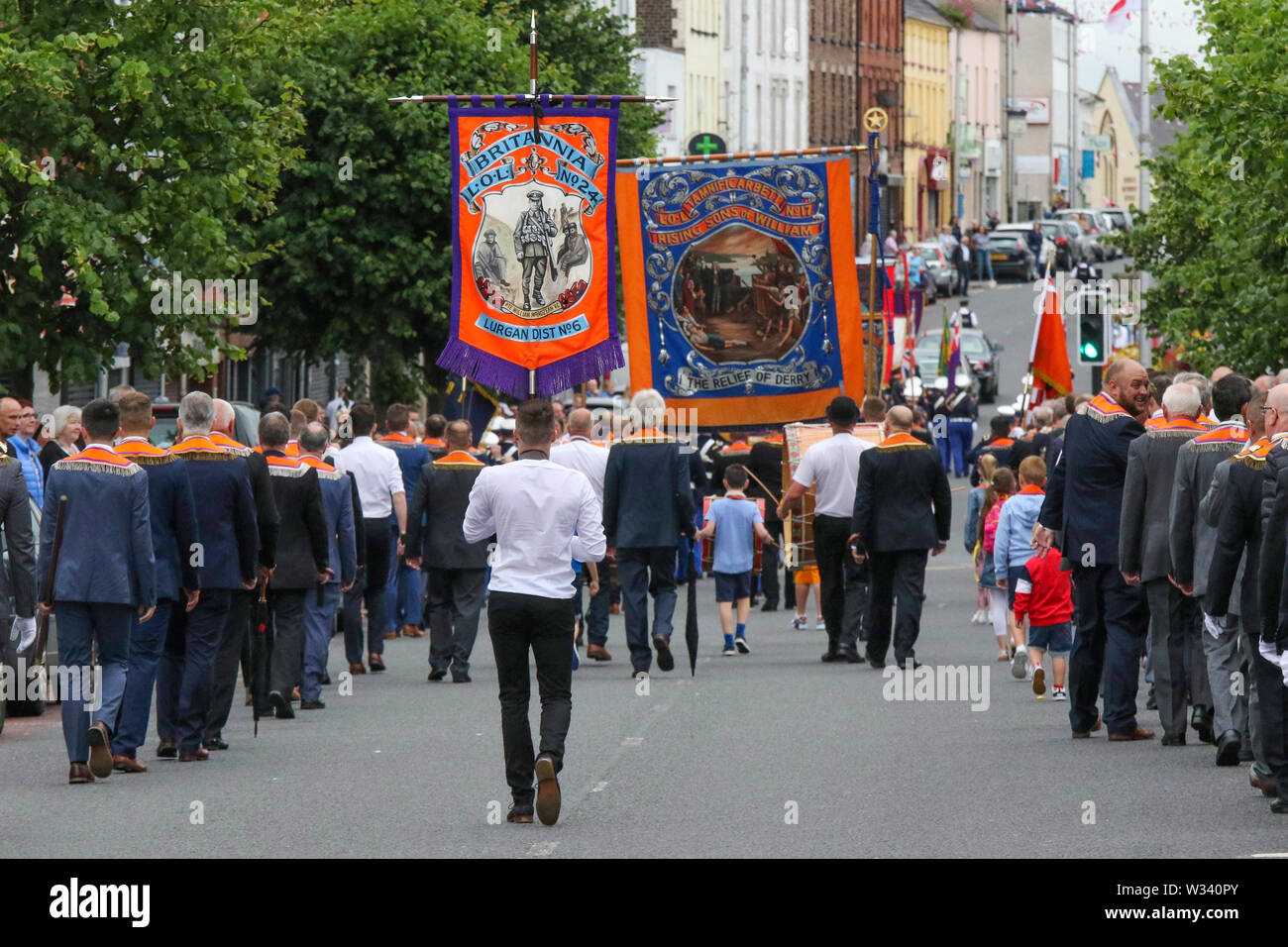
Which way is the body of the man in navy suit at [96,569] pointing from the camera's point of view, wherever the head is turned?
away from the camera

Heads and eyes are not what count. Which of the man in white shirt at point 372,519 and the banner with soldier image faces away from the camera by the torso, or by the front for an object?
the man in white shirt

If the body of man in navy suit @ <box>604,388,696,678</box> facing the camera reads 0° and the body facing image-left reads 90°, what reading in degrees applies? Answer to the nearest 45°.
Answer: approximately 180°

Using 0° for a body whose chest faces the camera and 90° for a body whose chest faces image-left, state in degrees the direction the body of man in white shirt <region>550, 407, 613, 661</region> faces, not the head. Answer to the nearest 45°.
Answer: approximately 180°

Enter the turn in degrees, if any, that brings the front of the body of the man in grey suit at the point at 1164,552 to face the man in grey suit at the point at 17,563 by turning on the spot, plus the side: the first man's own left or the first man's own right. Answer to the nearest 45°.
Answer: approximately 90° to the first man's own left

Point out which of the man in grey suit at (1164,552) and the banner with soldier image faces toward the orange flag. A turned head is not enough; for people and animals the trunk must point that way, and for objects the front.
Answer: the man in grey suit

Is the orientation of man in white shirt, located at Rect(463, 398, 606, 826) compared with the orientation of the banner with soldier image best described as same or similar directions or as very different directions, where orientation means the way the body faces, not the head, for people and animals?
very different directions

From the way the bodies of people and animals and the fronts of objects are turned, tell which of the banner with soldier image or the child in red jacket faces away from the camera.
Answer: the child in red jacket

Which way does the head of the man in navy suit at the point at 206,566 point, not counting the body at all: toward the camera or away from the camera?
away from the camera

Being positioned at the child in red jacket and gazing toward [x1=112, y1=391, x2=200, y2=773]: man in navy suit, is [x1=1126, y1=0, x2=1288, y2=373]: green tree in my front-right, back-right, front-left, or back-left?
back-right

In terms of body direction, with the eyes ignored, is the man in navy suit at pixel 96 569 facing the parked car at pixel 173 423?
yes

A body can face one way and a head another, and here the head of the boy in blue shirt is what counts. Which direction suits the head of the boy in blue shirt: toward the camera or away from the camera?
away from the camera
